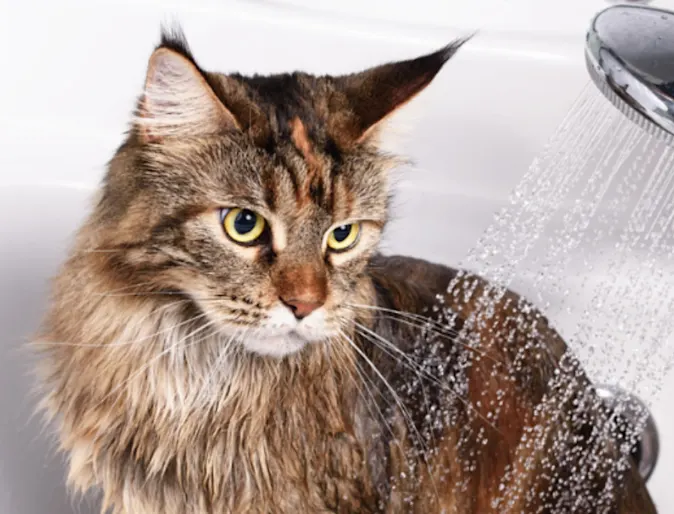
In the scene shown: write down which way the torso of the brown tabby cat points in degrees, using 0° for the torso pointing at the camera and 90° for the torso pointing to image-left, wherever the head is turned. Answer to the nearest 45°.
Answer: approximately 45°

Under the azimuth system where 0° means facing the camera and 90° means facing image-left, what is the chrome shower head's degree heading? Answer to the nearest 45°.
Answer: approximately 90°
